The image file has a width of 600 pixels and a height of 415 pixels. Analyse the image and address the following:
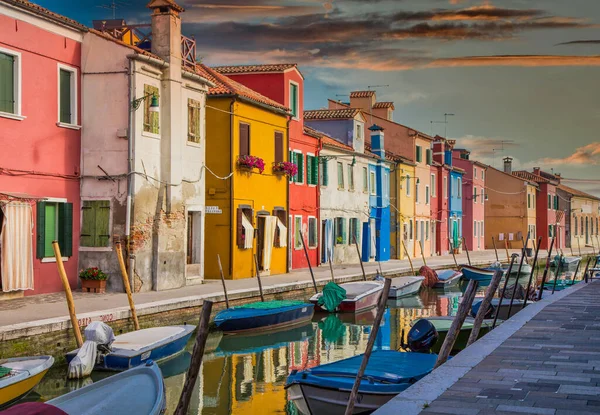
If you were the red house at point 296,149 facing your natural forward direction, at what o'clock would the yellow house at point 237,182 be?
The yellow house is roughly at 2 o'clock from the red house.

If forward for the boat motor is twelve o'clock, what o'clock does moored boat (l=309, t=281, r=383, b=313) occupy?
The moored boat is roughly at 10 o'clock from the boat motor.

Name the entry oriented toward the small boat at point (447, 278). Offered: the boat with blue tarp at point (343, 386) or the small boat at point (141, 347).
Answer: the small boat at point (141, 347)

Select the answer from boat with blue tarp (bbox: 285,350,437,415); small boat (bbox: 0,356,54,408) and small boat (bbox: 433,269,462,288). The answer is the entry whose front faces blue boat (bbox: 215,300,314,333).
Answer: small boat (bbox: 0,356,54,408)

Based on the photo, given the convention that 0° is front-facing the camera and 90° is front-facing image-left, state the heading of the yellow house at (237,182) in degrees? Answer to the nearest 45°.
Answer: approximately 315°

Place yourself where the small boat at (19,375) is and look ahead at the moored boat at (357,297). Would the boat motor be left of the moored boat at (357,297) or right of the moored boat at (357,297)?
right

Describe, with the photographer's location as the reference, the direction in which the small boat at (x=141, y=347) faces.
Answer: facing away from the viewer and to the right of the viewer

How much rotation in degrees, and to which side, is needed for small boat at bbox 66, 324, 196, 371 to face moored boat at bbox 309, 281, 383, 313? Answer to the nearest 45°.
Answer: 0° — it already faces it

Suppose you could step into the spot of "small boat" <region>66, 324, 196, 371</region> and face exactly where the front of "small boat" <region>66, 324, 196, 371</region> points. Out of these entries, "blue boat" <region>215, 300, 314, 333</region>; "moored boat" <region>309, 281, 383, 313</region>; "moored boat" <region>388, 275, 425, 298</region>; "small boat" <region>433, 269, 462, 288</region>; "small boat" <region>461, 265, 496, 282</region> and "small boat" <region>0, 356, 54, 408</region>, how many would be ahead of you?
5

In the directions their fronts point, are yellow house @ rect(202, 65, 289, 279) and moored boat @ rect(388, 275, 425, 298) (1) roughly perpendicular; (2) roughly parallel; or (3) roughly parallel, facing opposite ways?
roughly perpendicular
